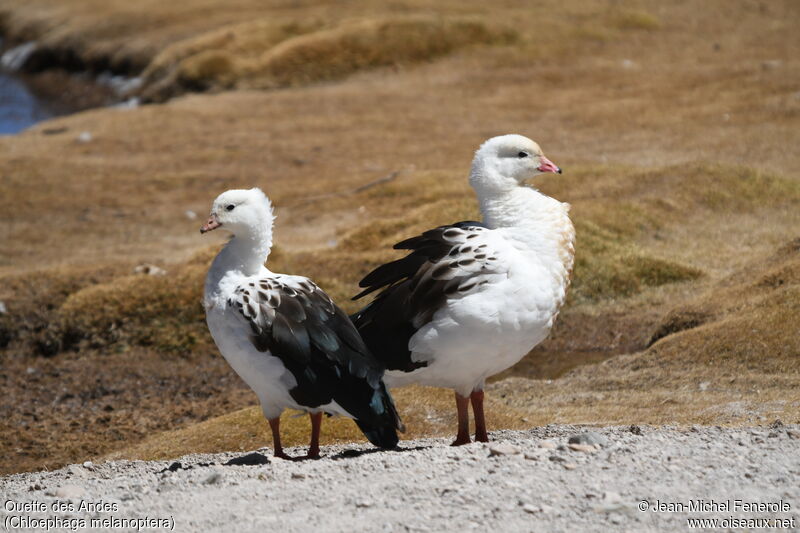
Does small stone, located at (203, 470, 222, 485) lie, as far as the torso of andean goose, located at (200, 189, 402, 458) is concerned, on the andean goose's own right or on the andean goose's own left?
on the andean goose's own left

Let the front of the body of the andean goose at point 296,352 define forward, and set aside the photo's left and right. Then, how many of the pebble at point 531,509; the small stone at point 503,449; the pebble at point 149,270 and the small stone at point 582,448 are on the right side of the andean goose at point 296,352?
1

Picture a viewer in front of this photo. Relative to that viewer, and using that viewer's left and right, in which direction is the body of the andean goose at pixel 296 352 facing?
facing to the left of the viewer

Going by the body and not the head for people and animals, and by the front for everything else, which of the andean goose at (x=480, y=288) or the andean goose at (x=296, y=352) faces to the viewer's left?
the andean goose at (x=296, y=352)

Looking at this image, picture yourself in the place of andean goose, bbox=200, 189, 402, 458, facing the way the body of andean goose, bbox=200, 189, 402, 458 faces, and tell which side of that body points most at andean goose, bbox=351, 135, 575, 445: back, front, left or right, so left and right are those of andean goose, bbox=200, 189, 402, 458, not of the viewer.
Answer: back

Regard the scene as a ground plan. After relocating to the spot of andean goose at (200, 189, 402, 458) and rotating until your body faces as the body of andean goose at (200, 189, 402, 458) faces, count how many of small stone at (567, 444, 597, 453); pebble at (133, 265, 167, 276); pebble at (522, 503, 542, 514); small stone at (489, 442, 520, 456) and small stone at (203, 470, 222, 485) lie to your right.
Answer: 1

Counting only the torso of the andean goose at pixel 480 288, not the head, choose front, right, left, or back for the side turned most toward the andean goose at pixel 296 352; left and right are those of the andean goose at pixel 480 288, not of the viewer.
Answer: back

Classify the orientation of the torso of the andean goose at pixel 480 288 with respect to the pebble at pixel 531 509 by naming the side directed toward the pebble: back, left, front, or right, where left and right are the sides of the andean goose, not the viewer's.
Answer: right

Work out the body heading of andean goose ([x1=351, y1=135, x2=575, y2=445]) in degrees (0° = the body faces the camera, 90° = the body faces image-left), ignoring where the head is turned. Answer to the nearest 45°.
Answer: approximately 270°

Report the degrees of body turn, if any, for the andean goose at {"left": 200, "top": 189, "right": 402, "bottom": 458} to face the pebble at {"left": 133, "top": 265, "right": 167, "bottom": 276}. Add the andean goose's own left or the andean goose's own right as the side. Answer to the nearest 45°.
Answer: approximately 90° to the andean goose's own right

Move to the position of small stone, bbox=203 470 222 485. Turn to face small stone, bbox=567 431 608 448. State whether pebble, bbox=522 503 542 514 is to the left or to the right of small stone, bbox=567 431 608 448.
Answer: right

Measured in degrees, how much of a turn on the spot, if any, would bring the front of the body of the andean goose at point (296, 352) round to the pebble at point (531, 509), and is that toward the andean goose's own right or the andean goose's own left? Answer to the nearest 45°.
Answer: approximately 135° to the andean goose's own left

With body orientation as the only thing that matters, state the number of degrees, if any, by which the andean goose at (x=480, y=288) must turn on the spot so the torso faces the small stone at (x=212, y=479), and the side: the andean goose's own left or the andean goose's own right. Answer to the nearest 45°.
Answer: approximately 135° to the andean goose's own right

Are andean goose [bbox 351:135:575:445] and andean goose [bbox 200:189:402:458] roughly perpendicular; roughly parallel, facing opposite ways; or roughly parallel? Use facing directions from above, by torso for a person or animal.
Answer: roughly parallel, facing opposite ways

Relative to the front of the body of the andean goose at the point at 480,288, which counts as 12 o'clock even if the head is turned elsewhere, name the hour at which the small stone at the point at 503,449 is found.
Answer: The small stone is roughly at 3 o'clock from the andean goose.
